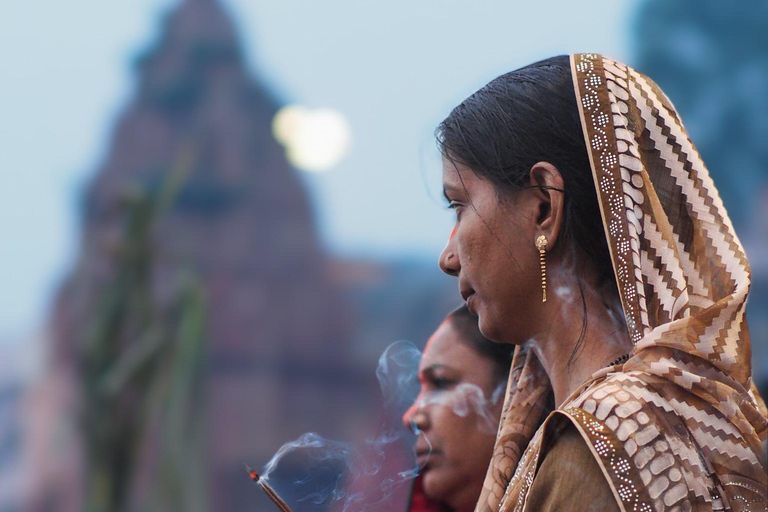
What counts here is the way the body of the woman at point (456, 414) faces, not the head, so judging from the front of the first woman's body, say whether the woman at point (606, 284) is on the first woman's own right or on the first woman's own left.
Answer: on the first woman's own left

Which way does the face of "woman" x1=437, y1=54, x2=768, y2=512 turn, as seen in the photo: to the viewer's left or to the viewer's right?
to the viewer's left

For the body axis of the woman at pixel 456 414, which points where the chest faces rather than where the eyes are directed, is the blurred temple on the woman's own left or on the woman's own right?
on the woman's own right

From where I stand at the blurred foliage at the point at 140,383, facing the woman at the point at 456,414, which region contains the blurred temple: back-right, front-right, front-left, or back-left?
back-left

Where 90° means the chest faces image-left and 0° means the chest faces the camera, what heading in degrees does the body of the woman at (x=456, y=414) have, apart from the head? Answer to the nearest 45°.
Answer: approximately 90°

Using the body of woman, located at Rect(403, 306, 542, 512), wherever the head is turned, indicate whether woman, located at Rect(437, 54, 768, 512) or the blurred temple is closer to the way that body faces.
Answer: the blurred temple

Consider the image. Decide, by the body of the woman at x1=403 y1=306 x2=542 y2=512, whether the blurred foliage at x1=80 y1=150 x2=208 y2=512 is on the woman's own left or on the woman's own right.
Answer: on the woman's own right

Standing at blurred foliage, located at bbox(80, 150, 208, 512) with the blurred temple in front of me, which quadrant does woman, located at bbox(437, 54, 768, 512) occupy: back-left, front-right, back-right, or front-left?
back-right

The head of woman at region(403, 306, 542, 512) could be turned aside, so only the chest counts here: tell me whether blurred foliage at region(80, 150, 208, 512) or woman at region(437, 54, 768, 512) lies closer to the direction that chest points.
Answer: the blurred foliage

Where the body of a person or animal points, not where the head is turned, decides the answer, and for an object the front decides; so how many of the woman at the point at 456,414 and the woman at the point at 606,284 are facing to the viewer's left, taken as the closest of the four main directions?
2

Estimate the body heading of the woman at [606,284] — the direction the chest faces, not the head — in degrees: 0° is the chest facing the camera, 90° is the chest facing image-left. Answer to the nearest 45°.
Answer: approximately 90°
